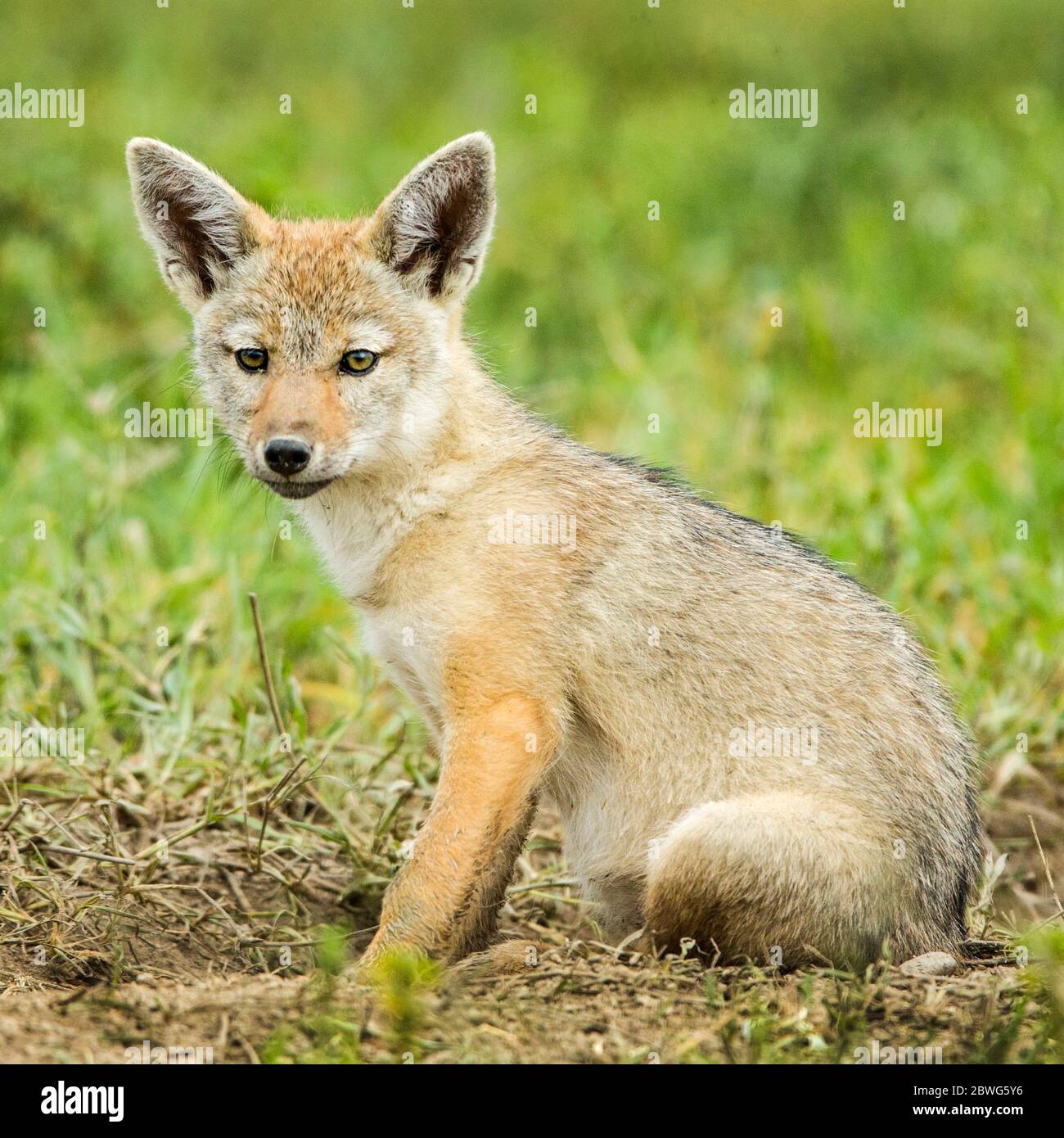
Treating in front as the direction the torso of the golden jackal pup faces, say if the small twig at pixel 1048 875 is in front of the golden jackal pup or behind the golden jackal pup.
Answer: behind

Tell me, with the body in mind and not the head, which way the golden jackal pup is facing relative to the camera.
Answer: to the viewer's left

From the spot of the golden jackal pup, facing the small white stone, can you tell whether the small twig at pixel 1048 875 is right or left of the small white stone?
left
